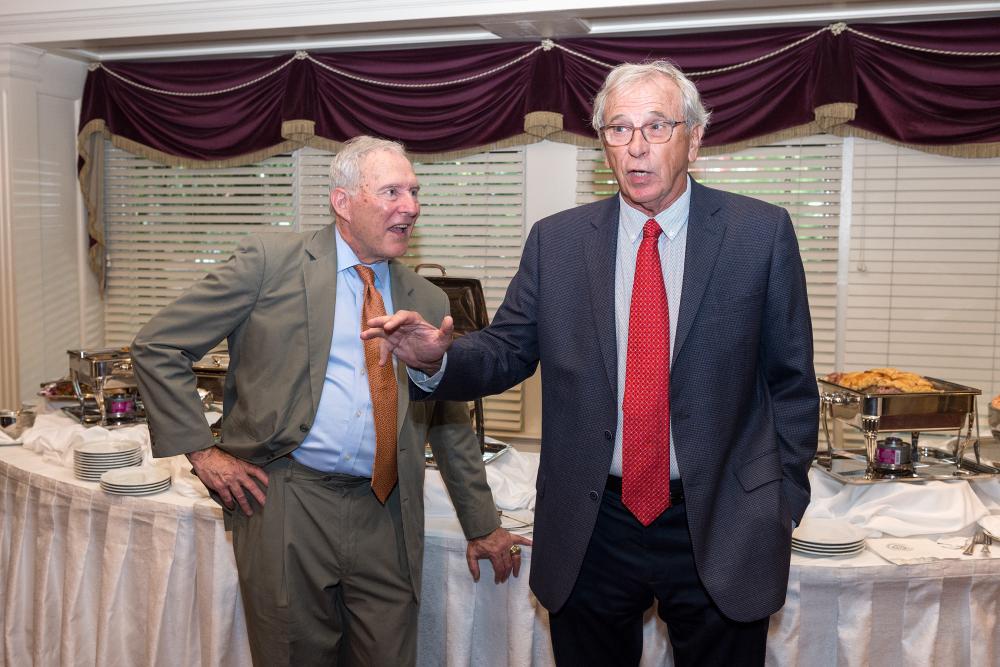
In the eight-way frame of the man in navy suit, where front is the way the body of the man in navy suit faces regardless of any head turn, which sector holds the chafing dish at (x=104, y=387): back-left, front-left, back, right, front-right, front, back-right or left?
back-right

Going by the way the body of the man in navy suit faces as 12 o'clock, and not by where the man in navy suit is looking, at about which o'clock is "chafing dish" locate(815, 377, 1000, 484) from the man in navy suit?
The chafing dish is roughly at 7 o'clock from the man in navy suit.

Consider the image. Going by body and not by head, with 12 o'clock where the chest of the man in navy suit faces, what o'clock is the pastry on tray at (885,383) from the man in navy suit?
The pastry on tray is roughly at 7 o'clock from the man in navy suit.

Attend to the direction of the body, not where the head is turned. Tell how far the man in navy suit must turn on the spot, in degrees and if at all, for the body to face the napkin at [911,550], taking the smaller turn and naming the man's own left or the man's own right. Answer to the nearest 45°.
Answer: approximately 135° to the man's own left

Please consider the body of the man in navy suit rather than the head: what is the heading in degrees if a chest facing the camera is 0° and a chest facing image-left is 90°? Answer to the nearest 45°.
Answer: approximately 0°

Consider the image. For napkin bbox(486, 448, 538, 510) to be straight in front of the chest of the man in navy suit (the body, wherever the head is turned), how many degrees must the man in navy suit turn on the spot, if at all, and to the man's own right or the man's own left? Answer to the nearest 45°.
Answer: approximately 180°

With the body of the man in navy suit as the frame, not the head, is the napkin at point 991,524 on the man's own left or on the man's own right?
on the man's own left

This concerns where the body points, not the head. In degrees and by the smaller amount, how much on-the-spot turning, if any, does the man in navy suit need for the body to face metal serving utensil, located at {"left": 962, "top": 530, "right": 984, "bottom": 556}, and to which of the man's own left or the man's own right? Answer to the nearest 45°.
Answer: approximately 135° to the man's own left
